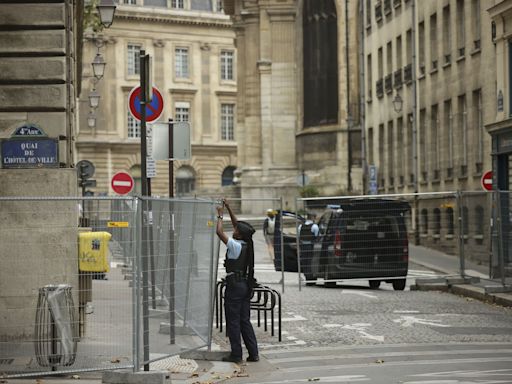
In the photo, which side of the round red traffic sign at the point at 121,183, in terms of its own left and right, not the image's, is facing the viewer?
front

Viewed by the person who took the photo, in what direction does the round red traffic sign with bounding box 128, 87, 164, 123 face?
facing the viewer

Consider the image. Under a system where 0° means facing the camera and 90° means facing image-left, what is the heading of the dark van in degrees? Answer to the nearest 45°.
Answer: approximately 135°

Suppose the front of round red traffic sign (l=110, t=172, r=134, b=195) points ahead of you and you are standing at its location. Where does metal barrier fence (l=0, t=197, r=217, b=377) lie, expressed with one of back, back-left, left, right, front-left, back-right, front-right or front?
front

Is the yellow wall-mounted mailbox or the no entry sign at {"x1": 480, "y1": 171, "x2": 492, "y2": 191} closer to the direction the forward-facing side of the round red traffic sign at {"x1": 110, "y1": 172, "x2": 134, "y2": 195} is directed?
the yellow wall-mounted mailbox

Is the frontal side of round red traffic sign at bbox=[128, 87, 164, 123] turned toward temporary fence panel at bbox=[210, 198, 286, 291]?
no

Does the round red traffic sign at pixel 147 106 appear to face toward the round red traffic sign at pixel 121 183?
no

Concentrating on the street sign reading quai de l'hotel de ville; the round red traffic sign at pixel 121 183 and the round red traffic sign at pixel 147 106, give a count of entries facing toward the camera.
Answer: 3

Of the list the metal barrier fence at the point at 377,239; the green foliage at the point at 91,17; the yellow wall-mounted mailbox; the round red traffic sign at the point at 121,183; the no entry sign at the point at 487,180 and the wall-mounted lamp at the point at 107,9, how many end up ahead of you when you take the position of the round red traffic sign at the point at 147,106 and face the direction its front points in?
1

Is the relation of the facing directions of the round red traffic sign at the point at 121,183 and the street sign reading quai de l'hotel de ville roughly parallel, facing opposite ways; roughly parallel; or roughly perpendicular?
roughly parallel

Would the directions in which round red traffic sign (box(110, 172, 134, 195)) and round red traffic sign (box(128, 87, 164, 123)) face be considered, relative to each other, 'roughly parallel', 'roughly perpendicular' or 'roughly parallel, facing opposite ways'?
roughly parallel

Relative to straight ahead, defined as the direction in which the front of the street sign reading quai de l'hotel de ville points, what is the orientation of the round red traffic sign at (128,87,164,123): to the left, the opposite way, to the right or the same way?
the same way

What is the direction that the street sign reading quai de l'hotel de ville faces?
toward the camera
